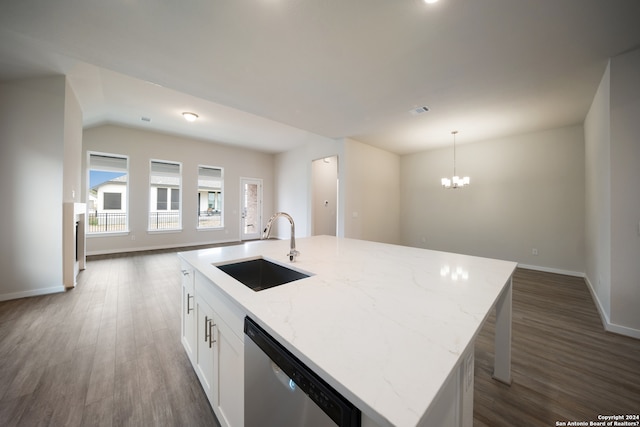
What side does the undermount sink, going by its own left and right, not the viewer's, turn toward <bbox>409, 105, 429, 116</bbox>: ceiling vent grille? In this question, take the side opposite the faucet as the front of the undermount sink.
back

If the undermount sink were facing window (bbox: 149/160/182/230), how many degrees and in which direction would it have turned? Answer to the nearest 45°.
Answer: approximately 90° to its right

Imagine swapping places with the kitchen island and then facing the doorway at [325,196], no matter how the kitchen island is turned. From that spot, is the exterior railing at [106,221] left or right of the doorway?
left

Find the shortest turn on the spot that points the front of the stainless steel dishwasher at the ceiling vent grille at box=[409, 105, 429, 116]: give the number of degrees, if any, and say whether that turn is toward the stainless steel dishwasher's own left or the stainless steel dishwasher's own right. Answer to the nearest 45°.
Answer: approximately 180°

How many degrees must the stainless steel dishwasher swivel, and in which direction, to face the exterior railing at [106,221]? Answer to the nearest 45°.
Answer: approximately 90° to its right

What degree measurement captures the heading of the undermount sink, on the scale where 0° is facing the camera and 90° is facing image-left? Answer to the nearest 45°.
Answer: approximately 45°
